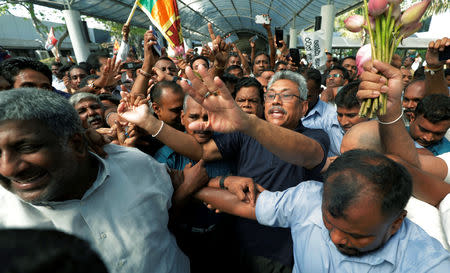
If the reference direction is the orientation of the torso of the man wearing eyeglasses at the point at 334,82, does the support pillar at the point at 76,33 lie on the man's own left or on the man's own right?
on the man's own right

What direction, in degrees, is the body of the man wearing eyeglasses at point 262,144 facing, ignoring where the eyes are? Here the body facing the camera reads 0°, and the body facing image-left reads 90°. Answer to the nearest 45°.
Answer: approximately 45°

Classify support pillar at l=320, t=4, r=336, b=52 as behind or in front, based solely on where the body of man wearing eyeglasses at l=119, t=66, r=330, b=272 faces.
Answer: behind

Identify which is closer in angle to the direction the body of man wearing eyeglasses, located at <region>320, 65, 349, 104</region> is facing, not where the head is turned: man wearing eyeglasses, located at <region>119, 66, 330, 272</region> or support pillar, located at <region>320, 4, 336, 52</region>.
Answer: the man wearing eyeglasses

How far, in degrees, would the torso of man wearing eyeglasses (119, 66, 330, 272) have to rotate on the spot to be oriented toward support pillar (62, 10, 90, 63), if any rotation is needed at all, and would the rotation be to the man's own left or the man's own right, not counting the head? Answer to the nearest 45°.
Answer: approximately 90° to the man's own right

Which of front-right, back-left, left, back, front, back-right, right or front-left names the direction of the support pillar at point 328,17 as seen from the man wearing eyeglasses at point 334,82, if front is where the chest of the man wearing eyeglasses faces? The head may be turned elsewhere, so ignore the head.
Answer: back-right

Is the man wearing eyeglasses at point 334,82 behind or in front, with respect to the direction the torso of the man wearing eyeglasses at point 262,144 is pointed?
behind

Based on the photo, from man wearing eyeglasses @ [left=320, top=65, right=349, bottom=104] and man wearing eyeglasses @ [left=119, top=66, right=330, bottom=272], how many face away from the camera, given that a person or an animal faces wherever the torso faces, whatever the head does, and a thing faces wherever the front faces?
0

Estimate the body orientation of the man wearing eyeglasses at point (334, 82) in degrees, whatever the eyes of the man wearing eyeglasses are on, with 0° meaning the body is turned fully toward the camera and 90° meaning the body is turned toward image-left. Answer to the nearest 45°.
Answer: approximately 45°

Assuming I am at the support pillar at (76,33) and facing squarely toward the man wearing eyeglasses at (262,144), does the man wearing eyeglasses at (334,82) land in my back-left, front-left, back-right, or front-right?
front-left

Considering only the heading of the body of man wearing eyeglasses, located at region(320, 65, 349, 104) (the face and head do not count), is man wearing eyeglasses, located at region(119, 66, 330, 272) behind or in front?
in front

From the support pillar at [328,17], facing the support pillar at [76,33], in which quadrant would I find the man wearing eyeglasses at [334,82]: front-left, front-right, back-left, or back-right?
front-left

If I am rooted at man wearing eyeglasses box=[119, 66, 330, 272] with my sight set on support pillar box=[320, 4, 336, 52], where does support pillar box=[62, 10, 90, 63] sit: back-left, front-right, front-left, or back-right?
front-left

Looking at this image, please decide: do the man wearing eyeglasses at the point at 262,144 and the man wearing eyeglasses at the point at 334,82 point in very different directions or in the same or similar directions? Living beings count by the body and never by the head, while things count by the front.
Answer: same or similar directions
